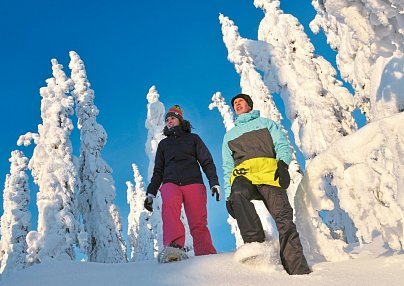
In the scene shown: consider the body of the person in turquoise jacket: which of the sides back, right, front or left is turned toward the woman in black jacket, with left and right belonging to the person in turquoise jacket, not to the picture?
right

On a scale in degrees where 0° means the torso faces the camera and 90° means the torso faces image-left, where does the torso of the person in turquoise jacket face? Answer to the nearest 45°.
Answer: approximately 45°

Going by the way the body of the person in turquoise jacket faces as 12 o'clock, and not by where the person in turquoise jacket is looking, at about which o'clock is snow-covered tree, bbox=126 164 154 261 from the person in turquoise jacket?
The snow-covered tree is roughly at 4 o'clock from the person in turquoise jacket.

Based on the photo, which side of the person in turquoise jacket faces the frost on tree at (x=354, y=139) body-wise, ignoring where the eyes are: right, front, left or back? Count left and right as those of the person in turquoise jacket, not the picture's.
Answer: back

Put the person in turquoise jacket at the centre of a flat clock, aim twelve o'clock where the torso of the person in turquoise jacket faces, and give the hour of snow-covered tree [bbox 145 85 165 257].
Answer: The snow-covered tree is roughly at 4 o'clock from the person in turquoise jacket.

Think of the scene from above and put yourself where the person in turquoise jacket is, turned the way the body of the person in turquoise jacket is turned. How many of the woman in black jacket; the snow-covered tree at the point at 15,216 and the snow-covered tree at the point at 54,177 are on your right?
3

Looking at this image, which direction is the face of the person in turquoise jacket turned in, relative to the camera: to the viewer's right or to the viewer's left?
to the viewer's left

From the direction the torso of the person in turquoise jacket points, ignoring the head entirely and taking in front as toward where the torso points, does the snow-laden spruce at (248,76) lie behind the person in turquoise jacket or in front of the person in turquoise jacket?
behind

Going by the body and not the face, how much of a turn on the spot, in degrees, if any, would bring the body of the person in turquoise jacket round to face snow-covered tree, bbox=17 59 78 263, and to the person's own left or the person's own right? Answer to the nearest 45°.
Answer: approximately 90° to the person's own right
